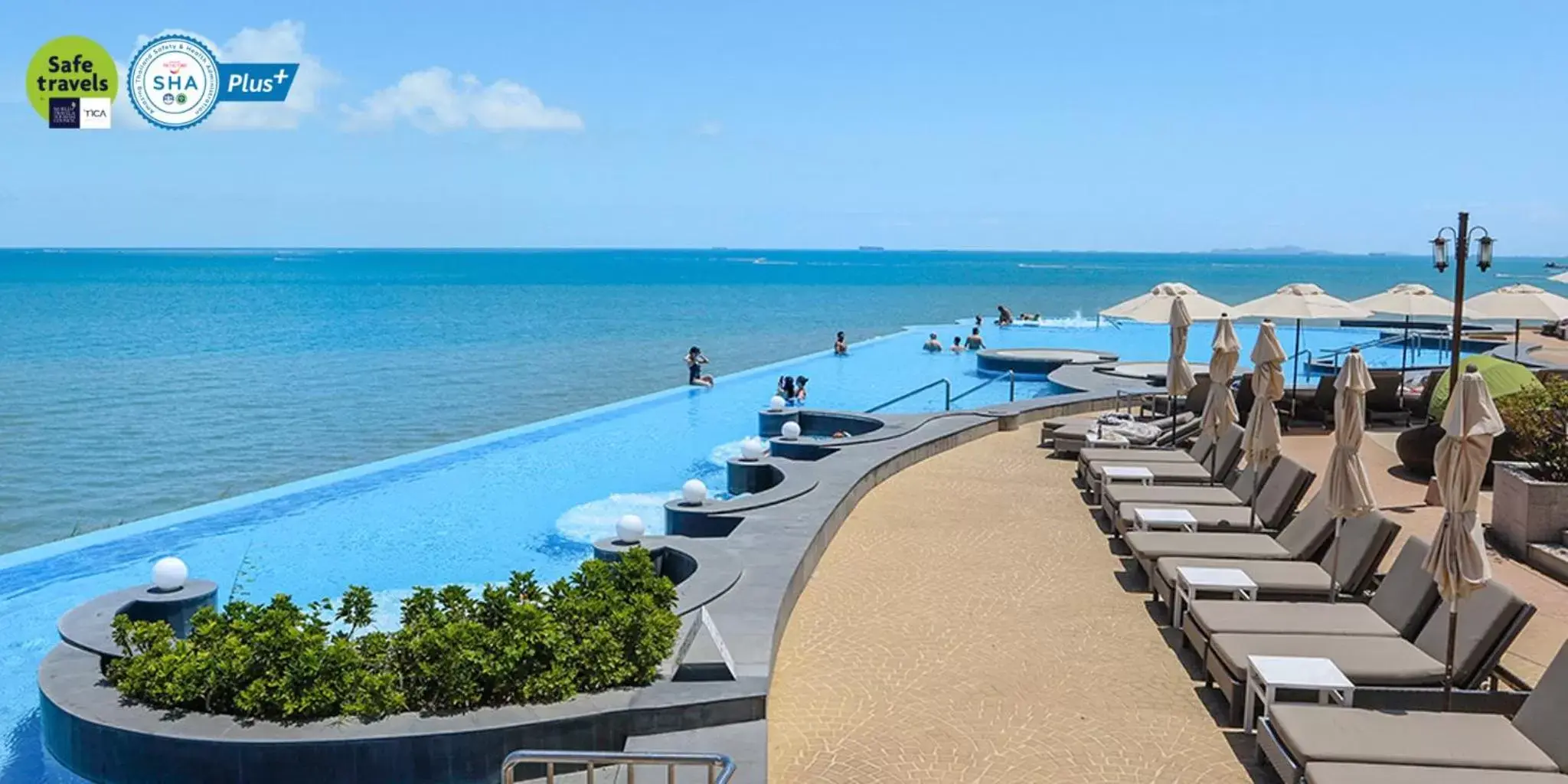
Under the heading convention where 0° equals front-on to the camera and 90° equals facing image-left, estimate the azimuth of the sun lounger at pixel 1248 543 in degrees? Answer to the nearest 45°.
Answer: approximately 90°

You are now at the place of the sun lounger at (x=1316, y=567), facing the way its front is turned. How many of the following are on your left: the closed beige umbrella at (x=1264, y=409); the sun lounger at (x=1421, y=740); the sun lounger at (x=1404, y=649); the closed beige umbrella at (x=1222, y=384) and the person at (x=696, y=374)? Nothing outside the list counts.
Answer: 2

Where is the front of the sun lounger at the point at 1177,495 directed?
to the viewer's left

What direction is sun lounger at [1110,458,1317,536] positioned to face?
to the viewer's left

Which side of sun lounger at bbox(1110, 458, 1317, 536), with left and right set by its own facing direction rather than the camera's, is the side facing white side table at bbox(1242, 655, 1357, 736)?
left

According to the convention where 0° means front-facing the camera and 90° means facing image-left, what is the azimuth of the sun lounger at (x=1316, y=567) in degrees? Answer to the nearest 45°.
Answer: approximately 90°

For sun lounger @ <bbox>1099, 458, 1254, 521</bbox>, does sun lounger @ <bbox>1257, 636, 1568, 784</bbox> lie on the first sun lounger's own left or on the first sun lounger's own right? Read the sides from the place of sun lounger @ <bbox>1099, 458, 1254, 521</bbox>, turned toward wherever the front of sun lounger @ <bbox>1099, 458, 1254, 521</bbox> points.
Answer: on the first sun lounger's own left

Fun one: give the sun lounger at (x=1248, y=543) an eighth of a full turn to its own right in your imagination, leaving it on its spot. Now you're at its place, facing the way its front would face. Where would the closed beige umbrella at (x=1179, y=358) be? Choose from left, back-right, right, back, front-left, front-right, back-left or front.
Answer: front-right

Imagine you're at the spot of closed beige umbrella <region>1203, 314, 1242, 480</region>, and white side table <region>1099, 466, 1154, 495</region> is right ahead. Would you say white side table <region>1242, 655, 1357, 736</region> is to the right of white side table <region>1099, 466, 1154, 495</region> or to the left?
left

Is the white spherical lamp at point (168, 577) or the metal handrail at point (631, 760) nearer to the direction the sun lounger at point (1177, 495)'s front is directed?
the white spherical lamp

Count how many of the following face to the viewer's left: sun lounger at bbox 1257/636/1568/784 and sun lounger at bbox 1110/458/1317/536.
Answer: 2

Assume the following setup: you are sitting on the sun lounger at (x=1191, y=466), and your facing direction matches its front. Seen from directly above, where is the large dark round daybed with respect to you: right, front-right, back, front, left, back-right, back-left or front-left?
back-right

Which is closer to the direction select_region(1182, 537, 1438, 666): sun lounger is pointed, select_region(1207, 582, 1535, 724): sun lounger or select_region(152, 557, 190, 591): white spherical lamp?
the white spherical lamp

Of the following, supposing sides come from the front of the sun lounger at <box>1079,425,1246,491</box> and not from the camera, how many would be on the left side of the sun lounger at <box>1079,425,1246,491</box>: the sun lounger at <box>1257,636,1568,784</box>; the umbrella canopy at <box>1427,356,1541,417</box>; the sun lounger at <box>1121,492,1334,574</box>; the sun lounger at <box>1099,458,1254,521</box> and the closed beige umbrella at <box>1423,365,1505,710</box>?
4

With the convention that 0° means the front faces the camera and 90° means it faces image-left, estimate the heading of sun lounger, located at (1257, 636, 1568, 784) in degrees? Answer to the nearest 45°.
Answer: approximately 90°

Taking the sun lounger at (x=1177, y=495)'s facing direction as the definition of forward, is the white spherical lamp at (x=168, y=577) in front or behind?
in front
